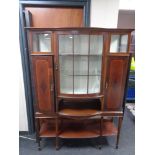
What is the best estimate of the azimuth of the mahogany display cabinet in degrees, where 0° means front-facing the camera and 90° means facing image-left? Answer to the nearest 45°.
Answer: approximately 0°
